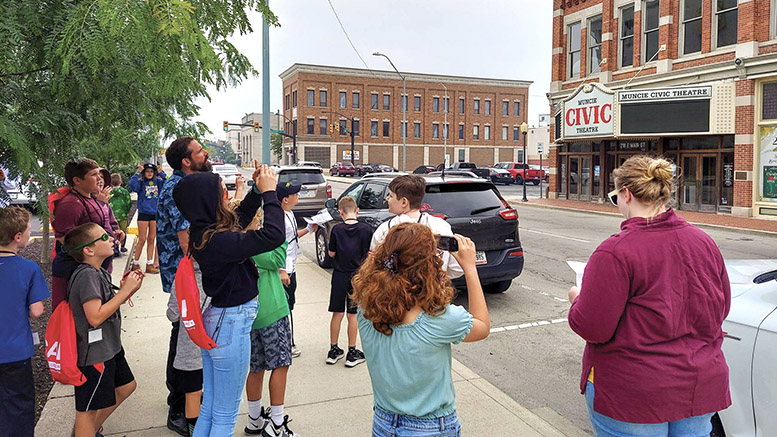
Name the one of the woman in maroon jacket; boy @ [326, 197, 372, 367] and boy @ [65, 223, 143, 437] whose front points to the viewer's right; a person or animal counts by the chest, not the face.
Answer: boy @ [65, 223, 143, 437]

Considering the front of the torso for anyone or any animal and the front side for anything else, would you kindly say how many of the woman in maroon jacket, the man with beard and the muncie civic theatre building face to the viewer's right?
1

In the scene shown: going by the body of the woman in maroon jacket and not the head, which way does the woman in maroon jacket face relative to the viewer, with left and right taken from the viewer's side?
facing away from the viewer and to the left of the viewer

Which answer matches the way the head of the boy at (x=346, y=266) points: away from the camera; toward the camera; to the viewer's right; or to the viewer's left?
away from the camera

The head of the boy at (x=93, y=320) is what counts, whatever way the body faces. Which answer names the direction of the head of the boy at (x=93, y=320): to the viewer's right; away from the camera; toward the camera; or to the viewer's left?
to the viewer's right

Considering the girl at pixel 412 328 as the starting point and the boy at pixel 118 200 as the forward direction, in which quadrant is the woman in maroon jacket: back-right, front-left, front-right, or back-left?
back-right

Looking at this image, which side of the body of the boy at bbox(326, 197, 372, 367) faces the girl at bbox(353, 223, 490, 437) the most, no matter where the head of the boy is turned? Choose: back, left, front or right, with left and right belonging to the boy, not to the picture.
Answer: back

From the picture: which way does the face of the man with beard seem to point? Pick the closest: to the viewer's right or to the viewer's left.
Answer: to the viewer's right

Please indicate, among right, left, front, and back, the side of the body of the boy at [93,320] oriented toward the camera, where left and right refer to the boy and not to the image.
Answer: right

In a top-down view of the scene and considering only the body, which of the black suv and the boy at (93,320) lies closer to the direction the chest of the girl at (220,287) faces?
the black suv

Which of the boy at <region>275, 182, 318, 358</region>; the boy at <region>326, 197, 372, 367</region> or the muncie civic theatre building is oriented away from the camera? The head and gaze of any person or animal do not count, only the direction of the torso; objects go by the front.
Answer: the boy at <region>326, 197, 372, 367</region>

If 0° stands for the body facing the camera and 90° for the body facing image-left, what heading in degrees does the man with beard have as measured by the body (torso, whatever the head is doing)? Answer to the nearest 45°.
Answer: approximately 270°
